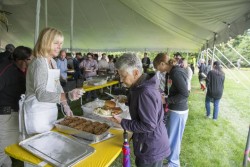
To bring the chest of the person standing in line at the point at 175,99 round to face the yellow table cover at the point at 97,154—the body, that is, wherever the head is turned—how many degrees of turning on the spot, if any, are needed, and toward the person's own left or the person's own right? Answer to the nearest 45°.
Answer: approximately 45° to the person's own left

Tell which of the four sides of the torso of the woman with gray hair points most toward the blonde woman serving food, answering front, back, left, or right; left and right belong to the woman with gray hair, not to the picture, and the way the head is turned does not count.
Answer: front

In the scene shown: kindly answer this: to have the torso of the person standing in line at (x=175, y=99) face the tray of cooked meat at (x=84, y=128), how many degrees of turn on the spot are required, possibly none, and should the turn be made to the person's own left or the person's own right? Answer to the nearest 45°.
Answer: approximately 45° to the person's own left

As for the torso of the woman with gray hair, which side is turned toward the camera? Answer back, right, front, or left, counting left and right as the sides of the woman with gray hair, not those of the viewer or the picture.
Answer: left

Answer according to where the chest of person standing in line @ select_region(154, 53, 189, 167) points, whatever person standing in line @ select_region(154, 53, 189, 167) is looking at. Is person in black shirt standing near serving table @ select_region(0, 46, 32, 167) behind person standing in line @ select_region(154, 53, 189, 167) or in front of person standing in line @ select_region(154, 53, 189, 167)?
in front

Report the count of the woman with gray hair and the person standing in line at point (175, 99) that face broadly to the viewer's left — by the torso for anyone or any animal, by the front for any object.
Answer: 2

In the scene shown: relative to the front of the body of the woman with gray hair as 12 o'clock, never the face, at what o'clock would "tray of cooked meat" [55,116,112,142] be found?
The tray of cooked meat is roughly at 1 o'clock from the woman with gray hair.

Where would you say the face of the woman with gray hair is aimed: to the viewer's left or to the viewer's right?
to the viewer's left

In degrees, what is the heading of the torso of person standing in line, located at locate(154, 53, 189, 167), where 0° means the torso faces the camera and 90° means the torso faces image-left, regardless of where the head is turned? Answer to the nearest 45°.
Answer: approximately 90°
